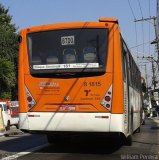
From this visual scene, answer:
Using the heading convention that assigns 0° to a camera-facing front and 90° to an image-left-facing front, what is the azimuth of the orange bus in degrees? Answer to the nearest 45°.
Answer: approximately 180°
